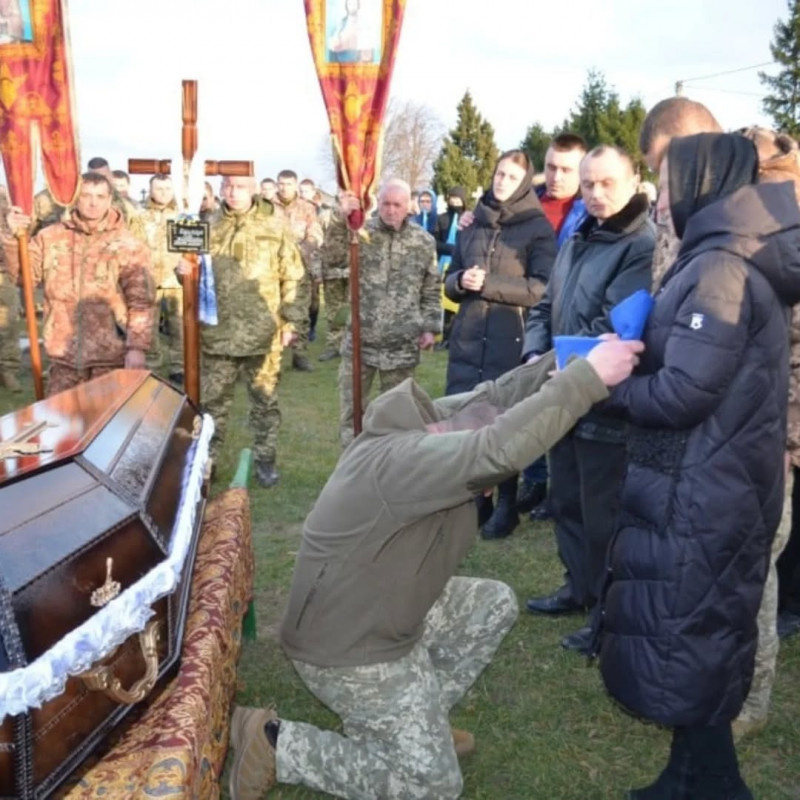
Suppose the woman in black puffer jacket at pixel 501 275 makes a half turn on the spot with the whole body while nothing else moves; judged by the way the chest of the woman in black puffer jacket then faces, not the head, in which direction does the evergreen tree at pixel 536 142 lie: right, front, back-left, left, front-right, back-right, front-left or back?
front-left

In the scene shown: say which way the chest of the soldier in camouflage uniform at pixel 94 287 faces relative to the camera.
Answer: toward the camera

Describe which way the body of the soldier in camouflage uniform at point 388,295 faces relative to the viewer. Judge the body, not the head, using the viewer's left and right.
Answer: facing the viewer

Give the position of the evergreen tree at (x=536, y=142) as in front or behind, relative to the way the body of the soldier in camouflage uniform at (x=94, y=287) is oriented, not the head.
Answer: behind

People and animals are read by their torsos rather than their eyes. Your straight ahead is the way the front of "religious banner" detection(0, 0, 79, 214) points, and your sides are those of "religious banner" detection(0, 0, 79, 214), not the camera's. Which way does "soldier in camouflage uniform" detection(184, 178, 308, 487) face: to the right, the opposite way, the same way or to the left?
the same way

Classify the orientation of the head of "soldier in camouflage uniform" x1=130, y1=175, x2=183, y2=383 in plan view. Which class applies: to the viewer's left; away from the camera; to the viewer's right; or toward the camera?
toward the camera

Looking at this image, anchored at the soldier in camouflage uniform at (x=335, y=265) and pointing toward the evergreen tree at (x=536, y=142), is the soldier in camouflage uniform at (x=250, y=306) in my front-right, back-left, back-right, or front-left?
back-left

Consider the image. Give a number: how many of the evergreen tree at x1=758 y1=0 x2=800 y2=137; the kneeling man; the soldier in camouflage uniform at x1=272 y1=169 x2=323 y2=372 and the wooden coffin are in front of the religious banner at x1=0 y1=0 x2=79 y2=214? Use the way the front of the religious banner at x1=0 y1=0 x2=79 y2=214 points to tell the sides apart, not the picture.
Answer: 2

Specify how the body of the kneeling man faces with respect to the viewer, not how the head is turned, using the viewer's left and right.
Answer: facing to the right of the viewer

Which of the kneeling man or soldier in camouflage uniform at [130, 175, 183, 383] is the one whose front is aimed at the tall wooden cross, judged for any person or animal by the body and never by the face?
the soldier in camouflage uniform

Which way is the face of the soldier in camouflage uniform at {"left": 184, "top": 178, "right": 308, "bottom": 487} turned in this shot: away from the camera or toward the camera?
toward the camera

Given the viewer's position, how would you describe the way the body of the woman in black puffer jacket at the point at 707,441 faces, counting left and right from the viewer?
facing to the left of the viewer

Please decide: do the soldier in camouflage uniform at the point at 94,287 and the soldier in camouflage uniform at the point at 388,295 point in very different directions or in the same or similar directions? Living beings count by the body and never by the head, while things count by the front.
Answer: same or similar directions

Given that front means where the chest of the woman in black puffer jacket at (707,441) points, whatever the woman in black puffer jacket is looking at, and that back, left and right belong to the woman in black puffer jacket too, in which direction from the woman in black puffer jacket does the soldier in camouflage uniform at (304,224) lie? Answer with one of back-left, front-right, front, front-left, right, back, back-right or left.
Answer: front-right

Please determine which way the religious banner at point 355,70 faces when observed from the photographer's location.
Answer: facing the viewer

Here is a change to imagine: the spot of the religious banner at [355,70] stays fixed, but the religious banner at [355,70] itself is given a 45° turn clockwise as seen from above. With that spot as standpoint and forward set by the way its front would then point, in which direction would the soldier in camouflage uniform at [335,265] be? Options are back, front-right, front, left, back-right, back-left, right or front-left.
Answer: back-right

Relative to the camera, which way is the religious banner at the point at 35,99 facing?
toward the camera

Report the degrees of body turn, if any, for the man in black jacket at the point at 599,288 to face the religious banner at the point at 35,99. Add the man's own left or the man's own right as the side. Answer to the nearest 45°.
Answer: approximately 45° to the man's own right
